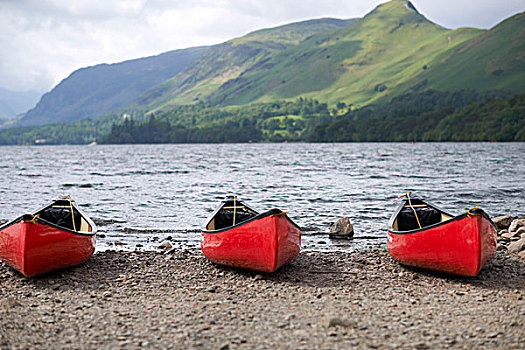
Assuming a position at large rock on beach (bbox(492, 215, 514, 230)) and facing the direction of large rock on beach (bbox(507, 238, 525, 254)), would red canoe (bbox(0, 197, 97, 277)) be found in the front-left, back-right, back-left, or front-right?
front-right

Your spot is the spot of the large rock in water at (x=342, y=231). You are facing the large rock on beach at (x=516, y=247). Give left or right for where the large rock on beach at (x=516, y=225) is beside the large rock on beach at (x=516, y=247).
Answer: left

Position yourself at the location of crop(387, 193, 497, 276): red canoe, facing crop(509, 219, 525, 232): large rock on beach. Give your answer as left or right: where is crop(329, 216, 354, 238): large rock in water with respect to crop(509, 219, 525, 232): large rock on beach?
left

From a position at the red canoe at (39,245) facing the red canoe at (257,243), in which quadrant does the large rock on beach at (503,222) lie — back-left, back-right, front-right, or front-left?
front-left
